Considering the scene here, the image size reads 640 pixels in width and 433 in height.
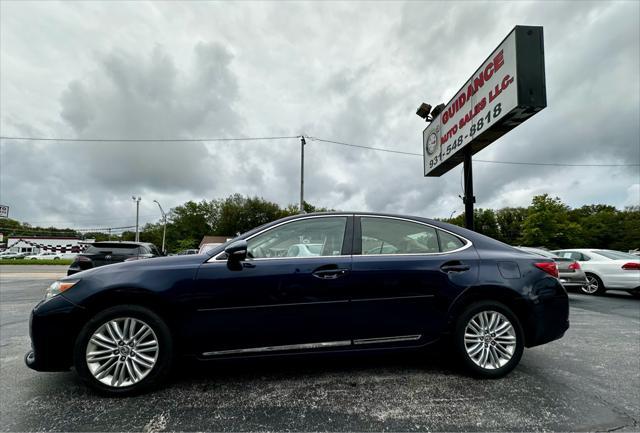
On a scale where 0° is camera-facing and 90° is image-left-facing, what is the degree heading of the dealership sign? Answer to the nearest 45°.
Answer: approximately 45°

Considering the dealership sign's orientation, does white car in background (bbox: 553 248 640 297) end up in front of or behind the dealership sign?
behind

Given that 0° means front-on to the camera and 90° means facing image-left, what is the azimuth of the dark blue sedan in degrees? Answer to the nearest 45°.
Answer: approximately 90°

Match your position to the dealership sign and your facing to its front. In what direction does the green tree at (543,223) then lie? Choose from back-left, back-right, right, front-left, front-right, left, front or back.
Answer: back-right

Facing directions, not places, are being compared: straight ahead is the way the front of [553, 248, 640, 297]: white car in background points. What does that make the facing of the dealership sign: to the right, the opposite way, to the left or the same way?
to the left
